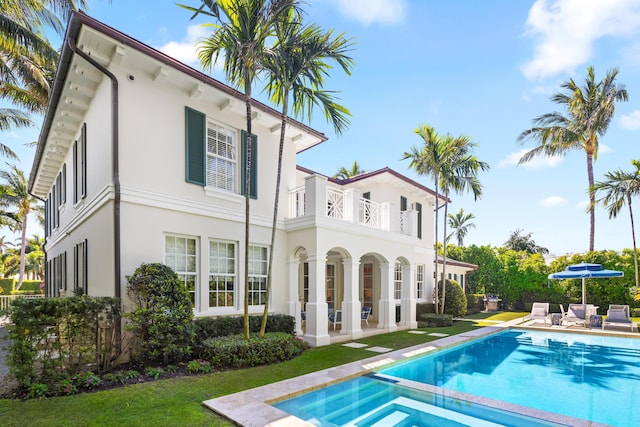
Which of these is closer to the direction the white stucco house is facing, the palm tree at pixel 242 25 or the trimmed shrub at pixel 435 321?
the palm tree

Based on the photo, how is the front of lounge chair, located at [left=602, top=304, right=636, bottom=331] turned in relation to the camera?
facing the viewer

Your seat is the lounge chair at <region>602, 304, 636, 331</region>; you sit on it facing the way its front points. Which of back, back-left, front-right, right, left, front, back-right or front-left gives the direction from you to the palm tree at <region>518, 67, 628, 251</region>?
back

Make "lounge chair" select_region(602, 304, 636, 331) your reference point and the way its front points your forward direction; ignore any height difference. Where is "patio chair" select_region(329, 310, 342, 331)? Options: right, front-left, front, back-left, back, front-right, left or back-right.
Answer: front-right

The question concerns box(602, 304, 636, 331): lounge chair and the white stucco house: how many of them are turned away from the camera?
0

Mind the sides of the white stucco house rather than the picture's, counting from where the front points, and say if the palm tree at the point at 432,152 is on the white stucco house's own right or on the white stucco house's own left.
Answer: on the white stucco house's own left

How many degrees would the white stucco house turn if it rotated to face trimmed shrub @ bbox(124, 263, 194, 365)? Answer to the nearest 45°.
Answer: approximately 45° to its right

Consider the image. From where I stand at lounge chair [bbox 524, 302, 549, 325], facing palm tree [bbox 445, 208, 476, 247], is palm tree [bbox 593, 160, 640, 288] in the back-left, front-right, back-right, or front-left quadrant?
front-right

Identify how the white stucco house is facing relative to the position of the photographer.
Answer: facing the viewer and to the right of the viewer
